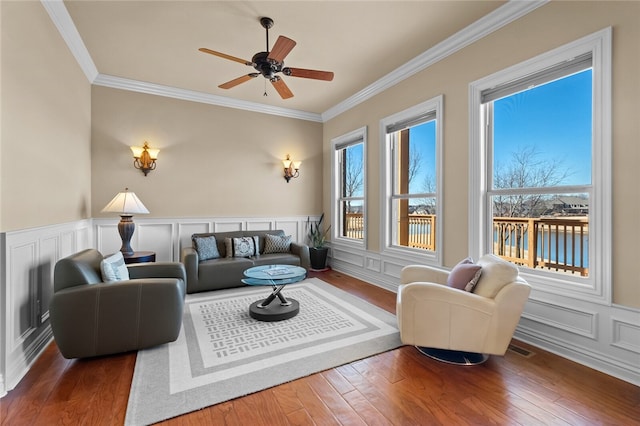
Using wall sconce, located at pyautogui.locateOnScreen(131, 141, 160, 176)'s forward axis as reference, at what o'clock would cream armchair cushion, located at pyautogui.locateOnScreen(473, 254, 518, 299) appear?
The cream armchair cushion is roughly at 11 o'clock from the wall sconce.

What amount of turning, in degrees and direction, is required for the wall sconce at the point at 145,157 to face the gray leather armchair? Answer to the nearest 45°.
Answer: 0° — it already faces it

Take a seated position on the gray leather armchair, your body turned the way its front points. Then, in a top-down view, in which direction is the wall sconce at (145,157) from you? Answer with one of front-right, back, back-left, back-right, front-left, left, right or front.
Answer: left

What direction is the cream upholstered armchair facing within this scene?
to the viewer's left

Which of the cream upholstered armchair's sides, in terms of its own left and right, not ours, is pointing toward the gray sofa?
front

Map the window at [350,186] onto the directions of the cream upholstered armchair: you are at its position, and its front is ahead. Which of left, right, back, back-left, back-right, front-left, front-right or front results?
front-right

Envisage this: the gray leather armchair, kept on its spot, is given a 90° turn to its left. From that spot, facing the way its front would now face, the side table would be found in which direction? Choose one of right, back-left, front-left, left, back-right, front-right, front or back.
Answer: front

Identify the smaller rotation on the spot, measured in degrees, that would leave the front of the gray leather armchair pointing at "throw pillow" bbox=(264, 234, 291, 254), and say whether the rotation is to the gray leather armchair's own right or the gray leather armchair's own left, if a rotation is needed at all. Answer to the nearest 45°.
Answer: approximately 45° to the gray leather armchair's own left

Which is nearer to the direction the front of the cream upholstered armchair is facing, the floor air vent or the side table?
the side table

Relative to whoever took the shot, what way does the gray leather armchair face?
facing to the right of the viewer

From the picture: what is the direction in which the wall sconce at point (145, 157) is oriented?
toward the camera

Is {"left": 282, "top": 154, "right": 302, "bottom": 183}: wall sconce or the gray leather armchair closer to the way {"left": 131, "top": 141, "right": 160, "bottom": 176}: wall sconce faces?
the gray leather armchair

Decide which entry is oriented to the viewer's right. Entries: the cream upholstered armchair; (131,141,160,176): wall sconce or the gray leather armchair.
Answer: the gray leather armchair

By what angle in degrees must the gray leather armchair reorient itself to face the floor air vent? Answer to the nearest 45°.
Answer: approximately 45° to its right

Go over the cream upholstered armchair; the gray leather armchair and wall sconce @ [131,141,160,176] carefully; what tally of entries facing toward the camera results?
1

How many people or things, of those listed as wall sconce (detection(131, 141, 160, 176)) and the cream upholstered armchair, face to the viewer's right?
0

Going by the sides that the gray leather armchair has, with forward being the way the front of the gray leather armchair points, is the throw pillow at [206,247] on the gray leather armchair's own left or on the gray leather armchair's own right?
on the gray leather armchair's own left
